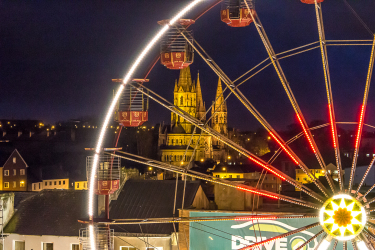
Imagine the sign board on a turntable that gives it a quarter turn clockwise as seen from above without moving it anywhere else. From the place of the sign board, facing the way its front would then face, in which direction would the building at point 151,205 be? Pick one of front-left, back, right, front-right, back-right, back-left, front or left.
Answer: front-right

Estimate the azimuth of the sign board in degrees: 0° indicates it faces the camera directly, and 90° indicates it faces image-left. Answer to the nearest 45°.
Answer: approximately 0°

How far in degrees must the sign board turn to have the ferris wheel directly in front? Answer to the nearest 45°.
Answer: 0° — it already faces it

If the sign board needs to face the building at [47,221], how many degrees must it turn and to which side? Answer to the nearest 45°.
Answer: approximately 135° to its right

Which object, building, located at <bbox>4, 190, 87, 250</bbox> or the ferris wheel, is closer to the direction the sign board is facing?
the ferris wheel
